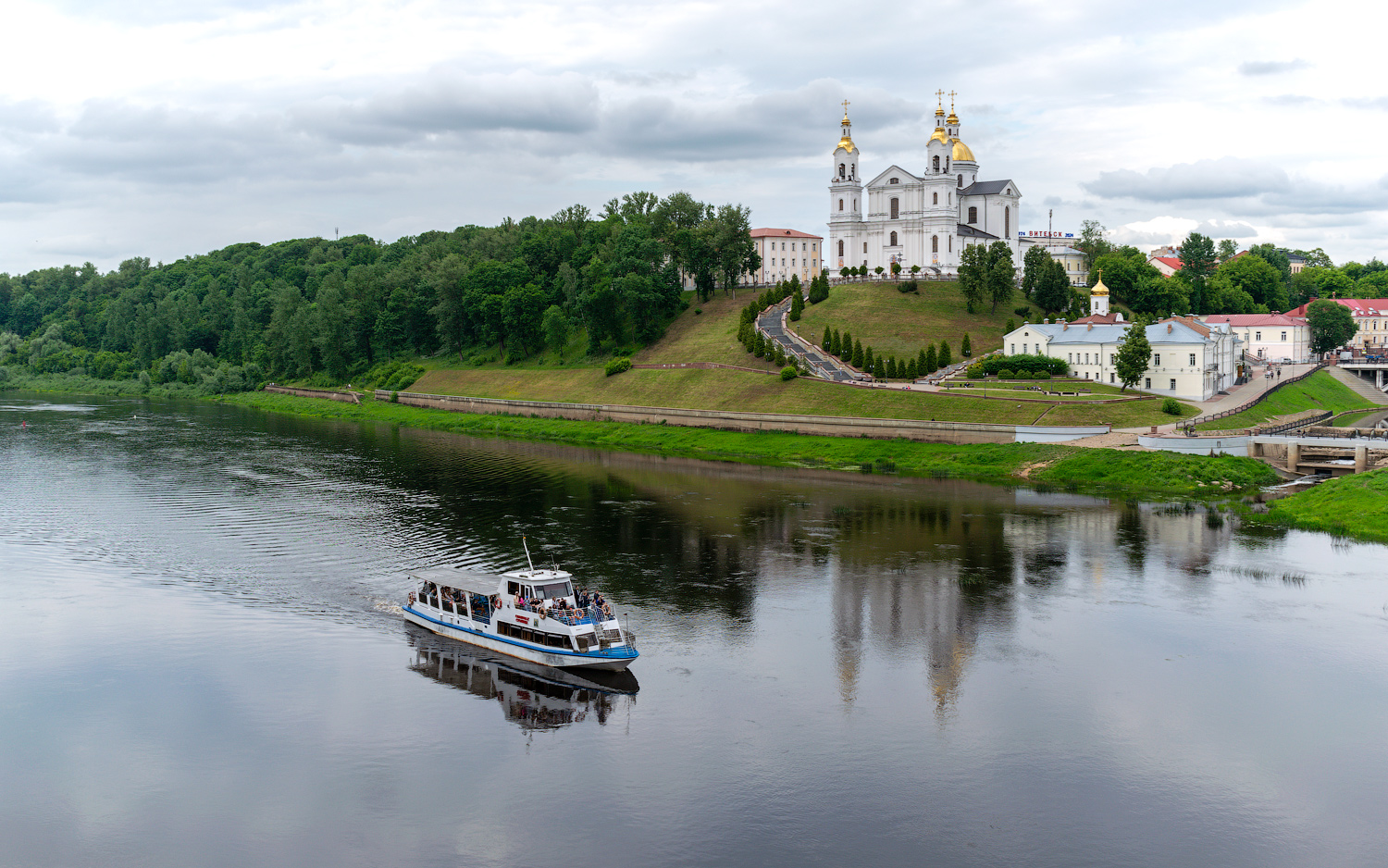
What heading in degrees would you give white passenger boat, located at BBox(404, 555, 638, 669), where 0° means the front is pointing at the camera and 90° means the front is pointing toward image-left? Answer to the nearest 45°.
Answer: approximately 315°
